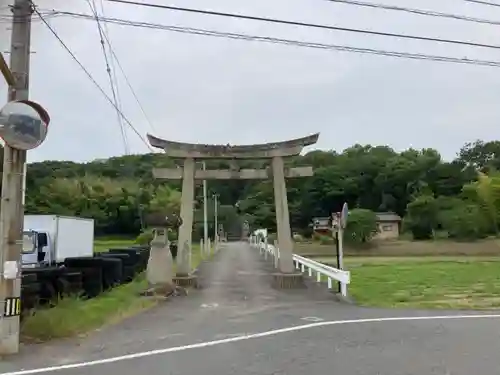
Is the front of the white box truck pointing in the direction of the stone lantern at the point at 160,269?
no

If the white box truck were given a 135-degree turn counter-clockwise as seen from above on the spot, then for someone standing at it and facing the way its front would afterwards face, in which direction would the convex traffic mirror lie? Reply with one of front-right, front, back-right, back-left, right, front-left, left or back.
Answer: right

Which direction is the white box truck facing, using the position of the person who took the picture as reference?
facing the viewer and to the left of the viewer
